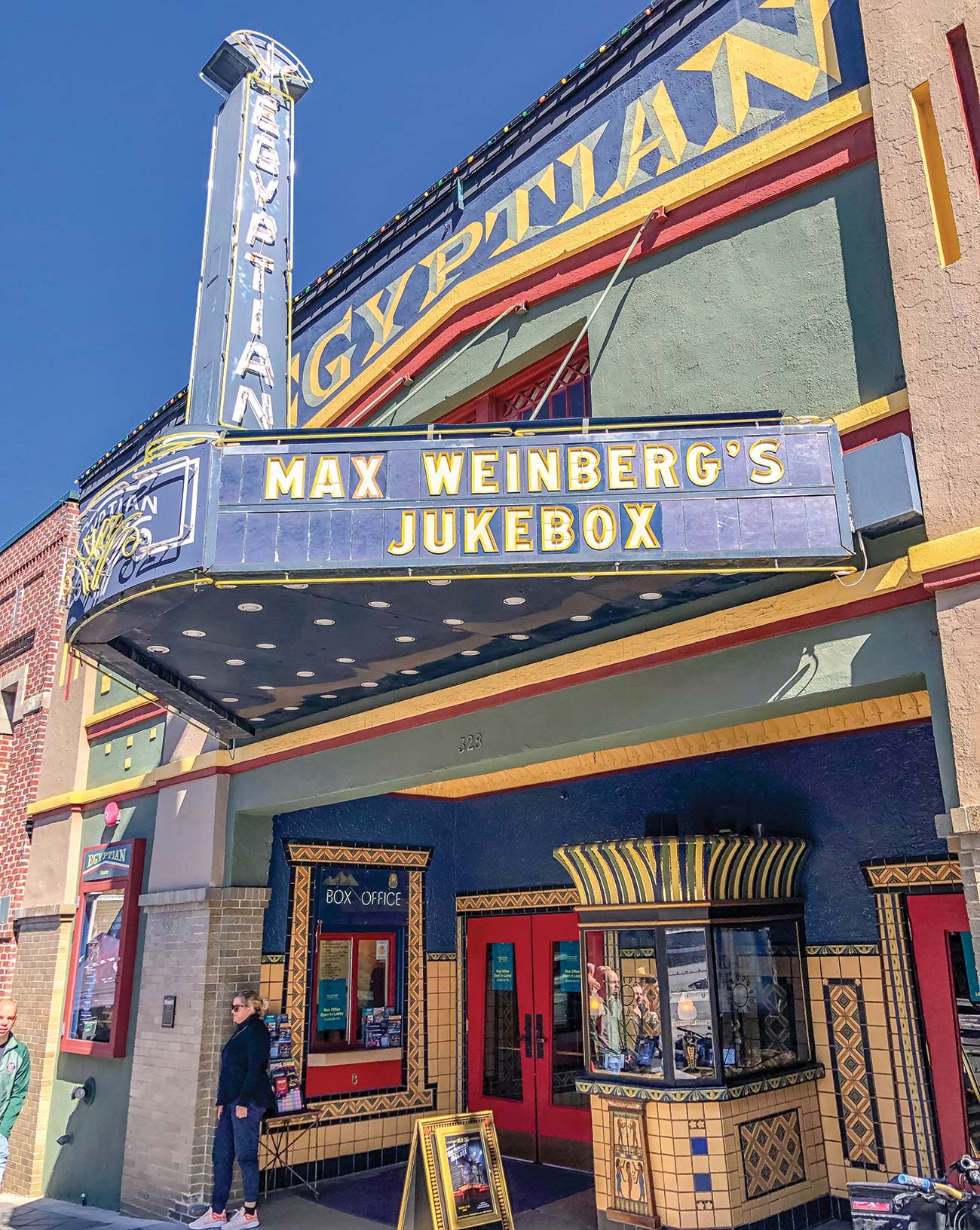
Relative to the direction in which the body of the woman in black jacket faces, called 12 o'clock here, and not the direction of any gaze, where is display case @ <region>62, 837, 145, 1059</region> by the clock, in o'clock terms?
The display case is roughly at 2 o'clock from the woman in black jacket.

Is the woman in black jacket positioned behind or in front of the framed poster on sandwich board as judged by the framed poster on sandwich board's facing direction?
behind

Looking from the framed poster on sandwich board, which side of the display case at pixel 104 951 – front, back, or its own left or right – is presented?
left

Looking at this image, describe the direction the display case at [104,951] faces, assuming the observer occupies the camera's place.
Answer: facing the viewer and to the left of the viewer

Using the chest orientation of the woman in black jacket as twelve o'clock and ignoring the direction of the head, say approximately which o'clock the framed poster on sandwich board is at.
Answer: The framed poster on sandwich board is roughly at 8 o'clock from the woman in black jacket.

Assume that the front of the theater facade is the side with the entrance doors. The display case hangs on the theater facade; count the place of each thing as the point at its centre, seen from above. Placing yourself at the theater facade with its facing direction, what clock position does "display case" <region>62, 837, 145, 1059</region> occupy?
The display case is roughly at 3 o'clock from the theater facade.

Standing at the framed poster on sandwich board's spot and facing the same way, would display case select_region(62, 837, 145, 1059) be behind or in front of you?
behind
